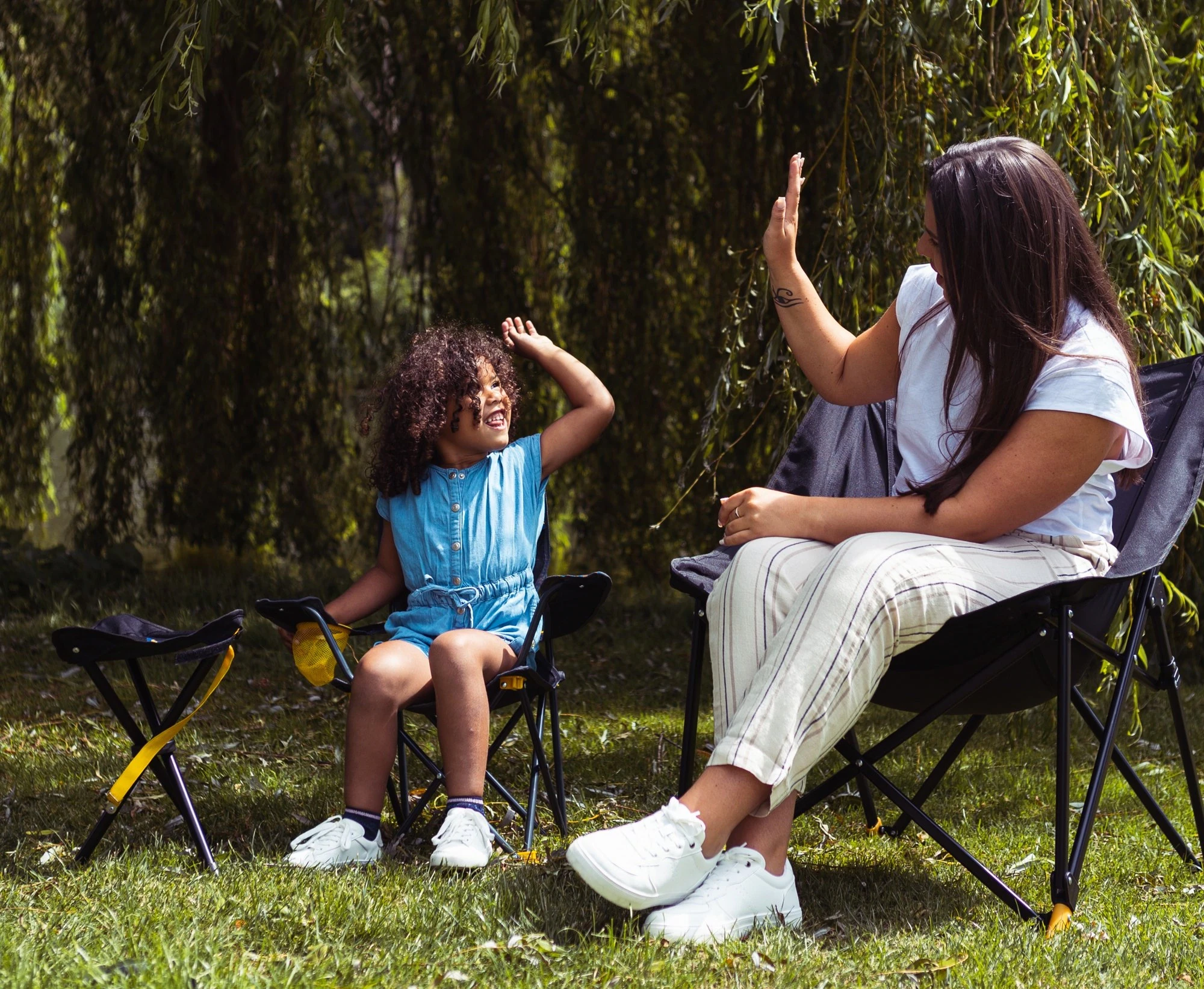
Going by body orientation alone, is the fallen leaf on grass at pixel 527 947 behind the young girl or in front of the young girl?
in front

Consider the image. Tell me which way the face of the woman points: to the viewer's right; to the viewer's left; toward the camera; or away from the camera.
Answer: to the viewer's left

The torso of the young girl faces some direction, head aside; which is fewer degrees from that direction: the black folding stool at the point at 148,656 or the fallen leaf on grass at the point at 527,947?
the fallen leaf on grass

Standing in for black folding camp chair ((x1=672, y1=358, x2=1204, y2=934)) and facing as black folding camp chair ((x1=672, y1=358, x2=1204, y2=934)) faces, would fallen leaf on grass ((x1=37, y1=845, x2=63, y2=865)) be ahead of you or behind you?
ahead

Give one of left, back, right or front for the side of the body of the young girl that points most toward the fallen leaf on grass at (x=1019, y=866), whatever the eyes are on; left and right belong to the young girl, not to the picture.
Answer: left

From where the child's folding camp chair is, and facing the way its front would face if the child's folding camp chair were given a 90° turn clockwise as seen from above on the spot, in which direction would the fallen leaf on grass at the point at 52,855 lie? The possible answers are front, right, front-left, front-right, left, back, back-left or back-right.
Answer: front-left

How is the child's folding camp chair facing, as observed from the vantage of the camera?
facing the viewer and to the left of the viewer

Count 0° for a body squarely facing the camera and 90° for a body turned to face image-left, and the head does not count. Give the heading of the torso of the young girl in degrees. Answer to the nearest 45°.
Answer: approximately 0°

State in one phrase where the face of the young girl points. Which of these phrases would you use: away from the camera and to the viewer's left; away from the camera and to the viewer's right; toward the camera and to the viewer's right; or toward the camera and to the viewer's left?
toward the camera and to the viewer's right

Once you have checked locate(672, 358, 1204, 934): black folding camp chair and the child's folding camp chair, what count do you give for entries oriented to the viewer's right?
0

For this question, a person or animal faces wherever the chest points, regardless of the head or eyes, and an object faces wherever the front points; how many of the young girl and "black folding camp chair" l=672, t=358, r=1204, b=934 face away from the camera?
0

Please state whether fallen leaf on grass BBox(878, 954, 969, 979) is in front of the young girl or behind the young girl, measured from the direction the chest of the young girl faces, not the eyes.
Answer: in front
